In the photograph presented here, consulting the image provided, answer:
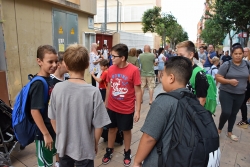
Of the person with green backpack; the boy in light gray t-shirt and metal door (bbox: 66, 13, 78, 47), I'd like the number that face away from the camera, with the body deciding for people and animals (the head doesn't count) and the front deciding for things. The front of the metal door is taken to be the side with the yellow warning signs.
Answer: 1

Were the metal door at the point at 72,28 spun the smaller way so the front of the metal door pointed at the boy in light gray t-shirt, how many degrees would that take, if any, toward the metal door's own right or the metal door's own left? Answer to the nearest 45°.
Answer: approximately 45° to the metal door's own right

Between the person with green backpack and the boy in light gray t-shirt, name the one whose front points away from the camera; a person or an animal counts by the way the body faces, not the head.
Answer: the boy in light gray t-shirt

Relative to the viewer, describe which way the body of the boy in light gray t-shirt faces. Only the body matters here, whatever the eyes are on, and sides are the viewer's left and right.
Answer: facing away from the viewer

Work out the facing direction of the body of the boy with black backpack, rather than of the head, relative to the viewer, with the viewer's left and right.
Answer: facing away from the viewer and to the left of the viewer

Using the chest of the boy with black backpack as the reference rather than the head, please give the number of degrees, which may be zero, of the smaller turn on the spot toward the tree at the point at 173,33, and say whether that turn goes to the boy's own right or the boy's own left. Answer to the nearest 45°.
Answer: approximately 45° to the boy's own right

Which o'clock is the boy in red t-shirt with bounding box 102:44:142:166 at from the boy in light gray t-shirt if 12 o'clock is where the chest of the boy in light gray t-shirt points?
The boy in red t-shirt is roughly at 1 o'clock from the boy in light gray t-shirt.

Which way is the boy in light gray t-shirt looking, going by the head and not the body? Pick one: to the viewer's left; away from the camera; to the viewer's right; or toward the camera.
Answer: away from the camera

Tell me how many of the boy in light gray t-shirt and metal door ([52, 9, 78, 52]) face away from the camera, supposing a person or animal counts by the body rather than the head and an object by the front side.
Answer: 1

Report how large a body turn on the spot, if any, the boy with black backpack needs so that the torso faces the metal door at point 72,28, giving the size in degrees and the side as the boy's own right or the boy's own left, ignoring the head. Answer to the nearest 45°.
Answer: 0° — they already face it
